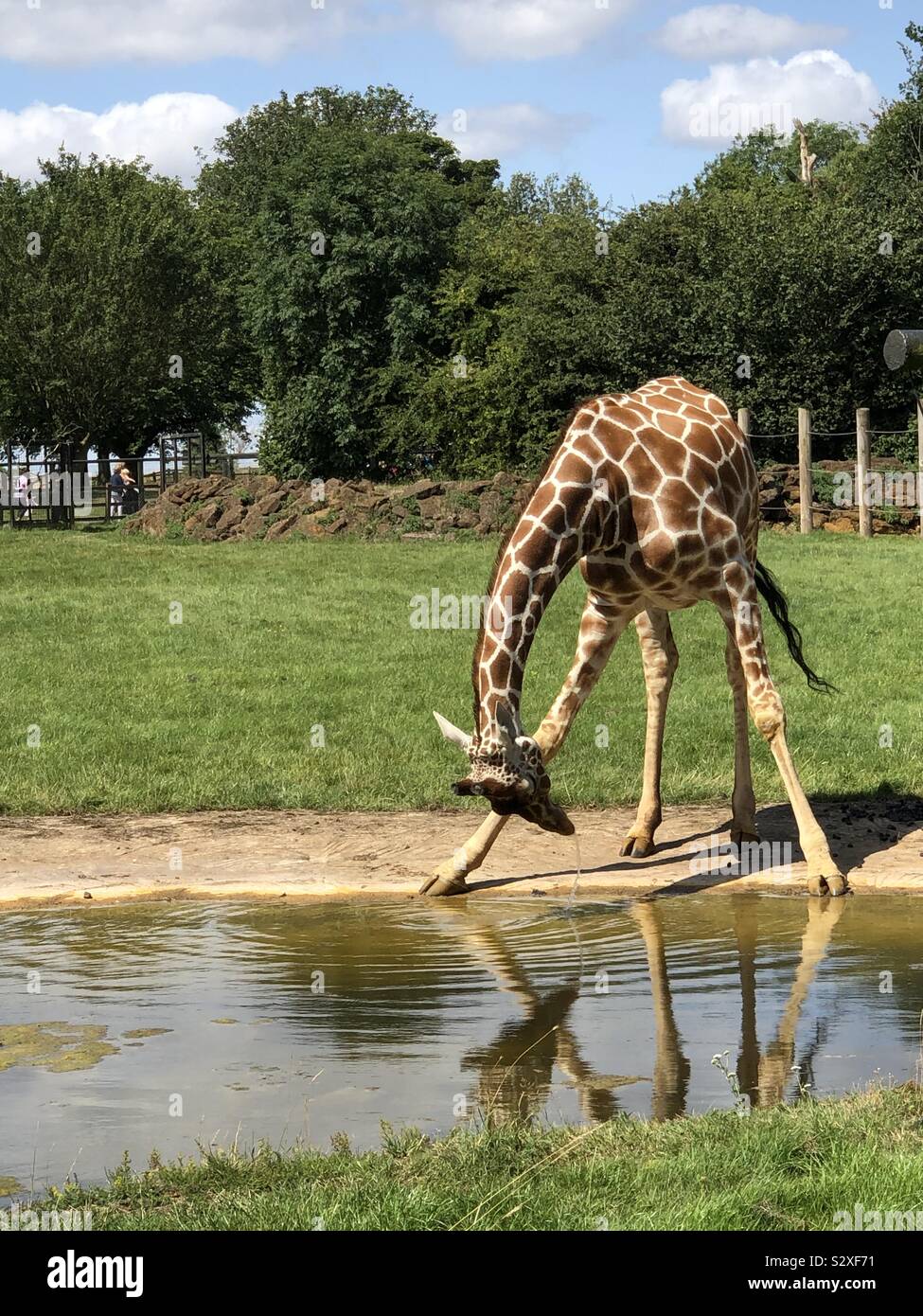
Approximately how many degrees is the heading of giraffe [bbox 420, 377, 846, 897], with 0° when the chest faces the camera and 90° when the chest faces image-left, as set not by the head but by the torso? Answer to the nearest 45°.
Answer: approximately 45°

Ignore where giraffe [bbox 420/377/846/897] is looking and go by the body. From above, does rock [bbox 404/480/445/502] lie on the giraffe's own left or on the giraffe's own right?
on the giraffe's own right

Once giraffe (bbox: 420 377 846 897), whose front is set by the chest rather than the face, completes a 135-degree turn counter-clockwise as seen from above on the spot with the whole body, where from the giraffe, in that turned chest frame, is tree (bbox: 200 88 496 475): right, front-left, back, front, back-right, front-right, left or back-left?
left

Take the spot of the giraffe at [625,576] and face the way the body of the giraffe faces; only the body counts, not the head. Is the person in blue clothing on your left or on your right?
on your right

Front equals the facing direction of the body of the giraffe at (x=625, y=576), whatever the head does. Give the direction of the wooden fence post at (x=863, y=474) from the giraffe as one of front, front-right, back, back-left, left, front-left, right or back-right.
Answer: back-right

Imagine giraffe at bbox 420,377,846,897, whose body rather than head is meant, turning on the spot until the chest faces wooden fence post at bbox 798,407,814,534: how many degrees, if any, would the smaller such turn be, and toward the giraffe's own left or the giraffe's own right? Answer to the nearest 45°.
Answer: approximately 135° to the giraffe's own right

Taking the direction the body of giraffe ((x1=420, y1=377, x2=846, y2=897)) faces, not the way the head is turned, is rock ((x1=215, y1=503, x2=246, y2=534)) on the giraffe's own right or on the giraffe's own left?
on the giraffe's own right

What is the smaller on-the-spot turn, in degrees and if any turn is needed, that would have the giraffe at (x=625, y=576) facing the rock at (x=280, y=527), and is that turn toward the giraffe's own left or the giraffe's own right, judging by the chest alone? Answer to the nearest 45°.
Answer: approximately 135° to the giraffe's own right

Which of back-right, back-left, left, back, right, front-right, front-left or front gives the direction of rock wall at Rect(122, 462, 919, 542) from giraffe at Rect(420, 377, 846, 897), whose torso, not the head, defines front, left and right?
back-right
